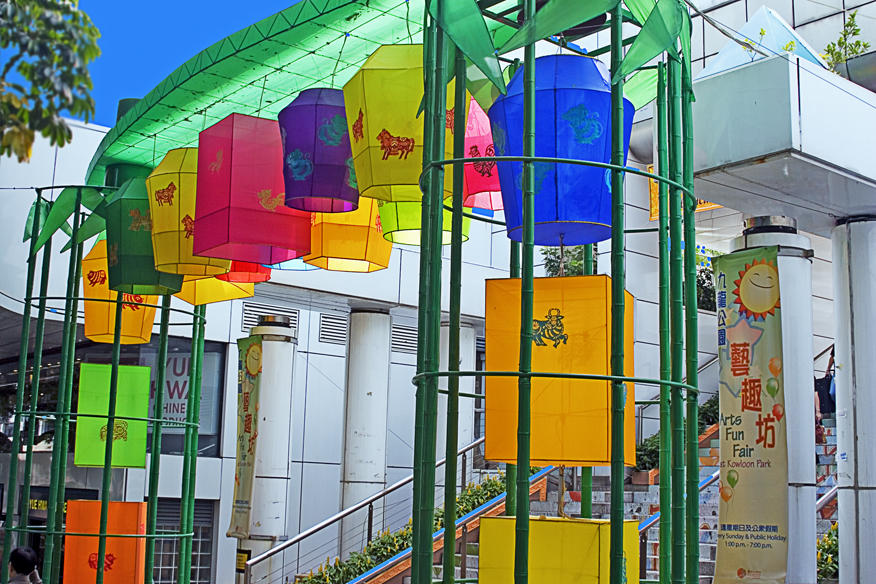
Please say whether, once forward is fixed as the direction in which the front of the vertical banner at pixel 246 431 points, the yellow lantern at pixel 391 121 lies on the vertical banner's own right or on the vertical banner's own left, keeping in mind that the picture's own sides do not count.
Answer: on the vertical banner's own left

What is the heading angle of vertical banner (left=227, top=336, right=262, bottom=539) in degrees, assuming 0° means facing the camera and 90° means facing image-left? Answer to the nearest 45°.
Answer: approximately 45°

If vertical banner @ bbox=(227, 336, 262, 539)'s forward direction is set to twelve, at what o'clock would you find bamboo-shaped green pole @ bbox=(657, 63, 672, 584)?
The bamboo-shaped green pole is roughly at 10 o'clock from the vertical banner.

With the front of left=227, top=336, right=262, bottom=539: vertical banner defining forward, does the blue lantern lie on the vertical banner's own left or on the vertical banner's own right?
on the vertical banner's own left

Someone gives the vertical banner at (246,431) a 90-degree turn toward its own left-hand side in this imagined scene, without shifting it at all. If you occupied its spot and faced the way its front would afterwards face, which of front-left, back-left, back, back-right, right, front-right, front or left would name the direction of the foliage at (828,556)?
front

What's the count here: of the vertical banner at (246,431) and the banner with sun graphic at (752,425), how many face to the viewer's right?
0

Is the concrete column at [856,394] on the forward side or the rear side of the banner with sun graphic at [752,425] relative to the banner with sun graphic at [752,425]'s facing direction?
on the rear side

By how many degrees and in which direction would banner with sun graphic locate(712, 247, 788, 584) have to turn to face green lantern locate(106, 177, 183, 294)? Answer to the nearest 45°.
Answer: approximately 45° to its right

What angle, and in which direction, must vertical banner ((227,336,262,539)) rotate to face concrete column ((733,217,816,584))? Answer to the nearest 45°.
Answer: approximately 90° to its left
